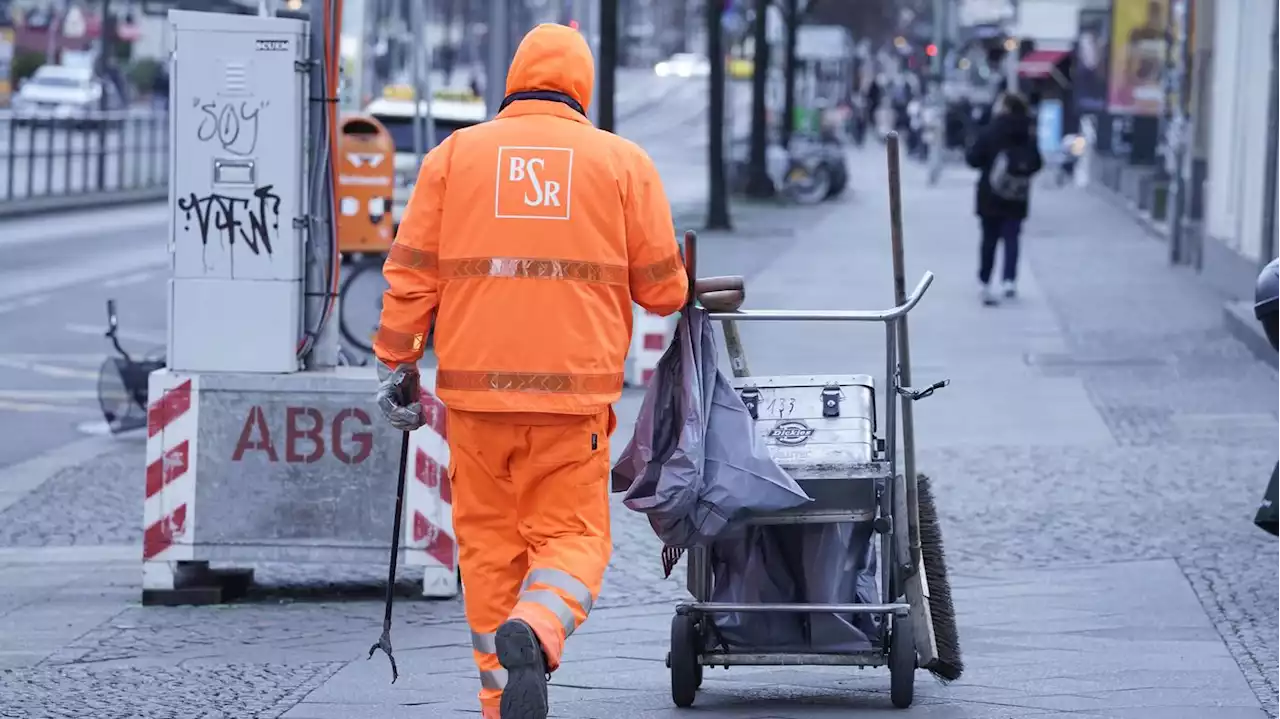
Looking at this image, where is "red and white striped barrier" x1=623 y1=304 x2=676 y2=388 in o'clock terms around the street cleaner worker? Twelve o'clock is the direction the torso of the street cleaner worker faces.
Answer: The red and white striped barrier is roughly at 12 o'clock from the street cleaner worker.

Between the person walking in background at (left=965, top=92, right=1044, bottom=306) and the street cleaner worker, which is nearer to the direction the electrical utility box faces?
the street cleaner worker

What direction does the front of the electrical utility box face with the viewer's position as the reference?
facing the viewer

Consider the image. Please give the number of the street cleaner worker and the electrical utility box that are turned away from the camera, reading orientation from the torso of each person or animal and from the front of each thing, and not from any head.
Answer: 1

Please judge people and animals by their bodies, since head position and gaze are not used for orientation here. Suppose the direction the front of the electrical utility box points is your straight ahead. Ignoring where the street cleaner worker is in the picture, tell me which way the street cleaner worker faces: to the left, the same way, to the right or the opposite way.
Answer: the opposite way

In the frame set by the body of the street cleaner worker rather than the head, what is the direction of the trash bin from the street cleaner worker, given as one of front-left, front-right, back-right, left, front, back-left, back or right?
front

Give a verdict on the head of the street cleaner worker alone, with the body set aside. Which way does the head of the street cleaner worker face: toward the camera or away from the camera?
away from the camera

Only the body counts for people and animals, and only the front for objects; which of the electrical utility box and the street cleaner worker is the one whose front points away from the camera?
the street cleaner worker

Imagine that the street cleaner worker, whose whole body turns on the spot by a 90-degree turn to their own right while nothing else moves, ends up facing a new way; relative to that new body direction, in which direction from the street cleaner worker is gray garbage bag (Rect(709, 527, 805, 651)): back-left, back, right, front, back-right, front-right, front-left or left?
front-left

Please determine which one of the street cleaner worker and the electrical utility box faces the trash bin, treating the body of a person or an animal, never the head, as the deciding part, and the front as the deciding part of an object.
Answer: the street cleaner worker

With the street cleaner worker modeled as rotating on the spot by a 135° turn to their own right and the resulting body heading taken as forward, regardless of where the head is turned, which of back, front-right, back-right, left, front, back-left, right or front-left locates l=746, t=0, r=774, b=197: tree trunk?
back-left

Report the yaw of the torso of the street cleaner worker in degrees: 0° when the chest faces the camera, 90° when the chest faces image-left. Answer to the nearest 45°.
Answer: approximately 180°

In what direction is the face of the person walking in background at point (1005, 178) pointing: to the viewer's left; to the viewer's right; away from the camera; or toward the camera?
away from the camera
